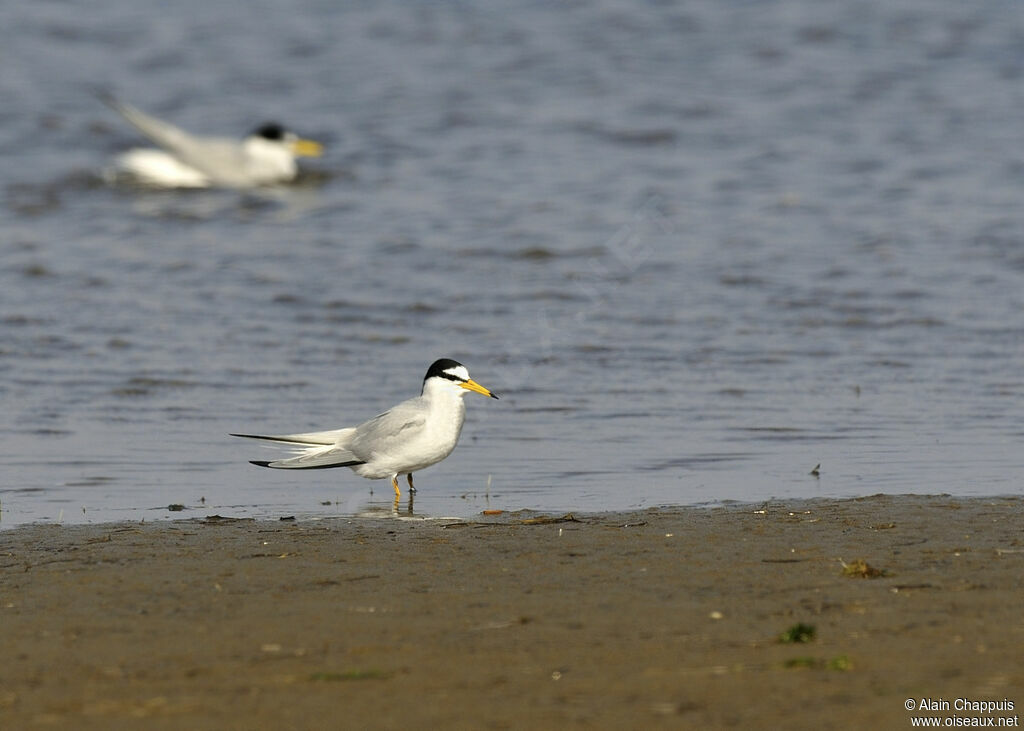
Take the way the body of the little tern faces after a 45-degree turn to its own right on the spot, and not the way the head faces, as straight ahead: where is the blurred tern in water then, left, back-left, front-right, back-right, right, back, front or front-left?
back-left

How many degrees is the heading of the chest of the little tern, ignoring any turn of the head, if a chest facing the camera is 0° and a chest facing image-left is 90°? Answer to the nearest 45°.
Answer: approximately 270°

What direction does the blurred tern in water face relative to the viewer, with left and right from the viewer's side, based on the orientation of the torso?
facing to the right of the viewer
